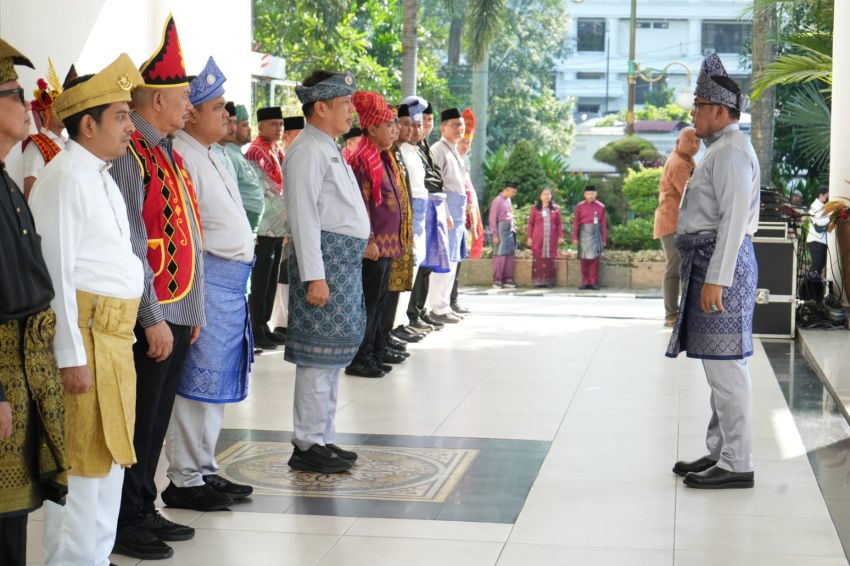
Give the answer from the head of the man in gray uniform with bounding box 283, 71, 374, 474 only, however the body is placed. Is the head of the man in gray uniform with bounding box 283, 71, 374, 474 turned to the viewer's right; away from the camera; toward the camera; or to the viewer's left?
to the viewer's right

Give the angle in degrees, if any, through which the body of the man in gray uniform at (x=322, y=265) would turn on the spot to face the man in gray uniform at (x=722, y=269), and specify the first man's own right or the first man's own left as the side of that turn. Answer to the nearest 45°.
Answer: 0° — they already face them

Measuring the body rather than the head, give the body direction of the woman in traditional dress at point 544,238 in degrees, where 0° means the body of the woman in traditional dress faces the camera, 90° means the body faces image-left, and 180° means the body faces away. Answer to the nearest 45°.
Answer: approximately 0°

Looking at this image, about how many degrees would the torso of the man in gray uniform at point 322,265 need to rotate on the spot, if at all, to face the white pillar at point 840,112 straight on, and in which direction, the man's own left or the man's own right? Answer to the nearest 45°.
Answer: approximately 45° to the man's own left

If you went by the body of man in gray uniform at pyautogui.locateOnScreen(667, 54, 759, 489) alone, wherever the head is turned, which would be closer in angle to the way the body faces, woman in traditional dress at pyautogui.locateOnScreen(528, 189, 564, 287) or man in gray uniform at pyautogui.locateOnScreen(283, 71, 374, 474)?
the man in gray uniform

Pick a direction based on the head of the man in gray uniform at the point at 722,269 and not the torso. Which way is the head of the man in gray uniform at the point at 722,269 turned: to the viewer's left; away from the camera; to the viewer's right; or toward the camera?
to the viewer's left

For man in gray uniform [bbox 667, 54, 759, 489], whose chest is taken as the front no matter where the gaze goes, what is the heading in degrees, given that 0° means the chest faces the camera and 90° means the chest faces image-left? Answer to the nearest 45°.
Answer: approximately 90°

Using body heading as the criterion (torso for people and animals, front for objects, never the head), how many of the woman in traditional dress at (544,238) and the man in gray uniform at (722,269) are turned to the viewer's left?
1

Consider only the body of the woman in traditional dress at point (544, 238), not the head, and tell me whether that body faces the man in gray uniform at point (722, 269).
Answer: yes

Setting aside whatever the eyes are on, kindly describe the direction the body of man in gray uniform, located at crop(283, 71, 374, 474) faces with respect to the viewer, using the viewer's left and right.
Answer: facing to the right of the viewer

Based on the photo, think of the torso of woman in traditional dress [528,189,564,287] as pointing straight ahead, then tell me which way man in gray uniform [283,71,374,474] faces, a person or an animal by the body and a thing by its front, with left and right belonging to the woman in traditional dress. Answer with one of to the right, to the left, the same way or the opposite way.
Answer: to the left

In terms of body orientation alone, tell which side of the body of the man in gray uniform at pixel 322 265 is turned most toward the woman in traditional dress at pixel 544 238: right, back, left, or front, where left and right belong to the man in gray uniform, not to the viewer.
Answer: left

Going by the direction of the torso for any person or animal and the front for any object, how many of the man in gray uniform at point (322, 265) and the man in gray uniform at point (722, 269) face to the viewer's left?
1
